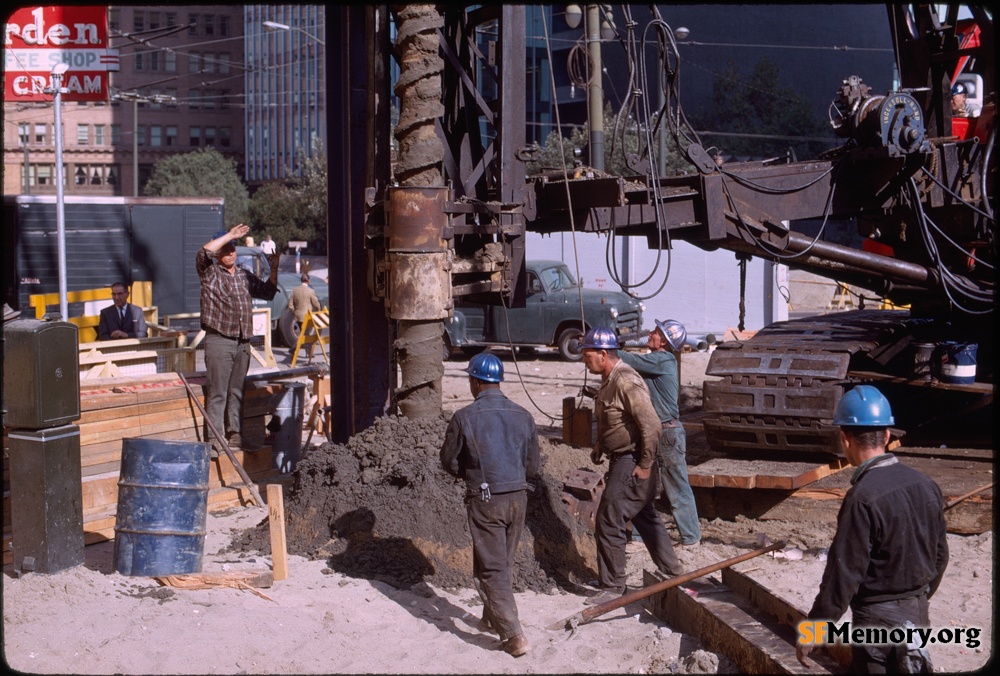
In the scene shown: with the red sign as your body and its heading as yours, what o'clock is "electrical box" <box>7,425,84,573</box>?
The electrical box is roughly at 12 o'clock from the red sign.

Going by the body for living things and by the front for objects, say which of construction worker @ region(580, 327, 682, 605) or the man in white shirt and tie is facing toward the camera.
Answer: the man in white shirt and tie

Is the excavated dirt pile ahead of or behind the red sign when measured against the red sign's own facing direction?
ahead

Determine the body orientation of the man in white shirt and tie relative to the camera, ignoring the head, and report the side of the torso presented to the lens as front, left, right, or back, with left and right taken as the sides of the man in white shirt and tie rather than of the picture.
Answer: front

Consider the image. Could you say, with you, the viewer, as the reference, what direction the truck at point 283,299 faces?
facing the viewer and to the right of the viewer

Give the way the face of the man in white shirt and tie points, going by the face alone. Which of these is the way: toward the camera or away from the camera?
toward the camera

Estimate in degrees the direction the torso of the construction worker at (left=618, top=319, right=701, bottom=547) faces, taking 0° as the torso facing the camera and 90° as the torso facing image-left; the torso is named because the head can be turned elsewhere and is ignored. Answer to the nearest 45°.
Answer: approximately 90°

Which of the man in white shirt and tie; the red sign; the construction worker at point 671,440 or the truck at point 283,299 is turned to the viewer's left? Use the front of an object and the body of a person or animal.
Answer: the construction worker

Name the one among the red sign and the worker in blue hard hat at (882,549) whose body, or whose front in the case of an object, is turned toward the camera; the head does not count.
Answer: the red sign

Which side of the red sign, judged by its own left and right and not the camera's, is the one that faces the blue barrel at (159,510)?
front

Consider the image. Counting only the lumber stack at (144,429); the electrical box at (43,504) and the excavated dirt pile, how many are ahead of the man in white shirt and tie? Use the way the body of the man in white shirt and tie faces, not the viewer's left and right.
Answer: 3

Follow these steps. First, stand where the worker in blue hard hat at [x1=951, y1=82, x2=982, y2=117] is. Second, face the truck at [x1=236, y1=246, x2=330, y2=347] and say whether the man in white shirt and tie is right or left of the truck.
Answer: left

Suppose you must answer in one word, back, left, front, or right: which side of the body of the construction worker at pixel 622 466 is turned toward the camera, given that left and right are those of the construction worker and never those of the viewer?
left

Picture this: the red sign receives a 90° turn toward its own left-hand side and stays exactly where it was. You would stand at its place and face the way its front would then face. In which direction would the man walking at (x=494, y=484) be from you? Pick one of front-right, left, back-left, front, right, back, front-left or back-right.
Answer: right

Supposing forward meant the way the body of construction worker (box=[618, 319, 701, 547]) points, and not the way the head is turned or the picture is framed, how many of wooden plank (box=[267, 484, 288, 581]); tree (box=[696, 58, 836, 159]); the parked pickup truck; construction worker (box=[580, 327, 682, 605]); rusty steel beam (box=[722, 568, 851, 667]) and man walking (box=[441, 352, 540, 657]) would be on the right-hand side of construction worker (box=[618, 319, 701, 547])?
2

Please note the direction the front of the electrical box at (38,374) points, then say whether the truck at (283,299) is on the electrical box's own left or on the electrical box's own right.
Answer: on the electrical box's own left

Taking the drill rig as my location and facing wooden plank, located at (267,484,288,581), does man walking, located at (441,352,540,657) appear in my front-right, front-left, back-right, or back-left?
front-left

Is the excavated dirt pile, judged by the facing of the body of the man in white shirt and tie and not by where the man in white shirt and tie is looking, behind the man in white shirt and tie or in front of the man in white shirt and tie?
in front

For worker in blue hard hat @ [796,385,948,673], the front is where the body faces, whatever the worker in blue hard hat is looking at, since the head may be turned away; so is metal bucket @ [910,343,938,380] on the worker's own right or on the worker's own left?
on the worker's own right
